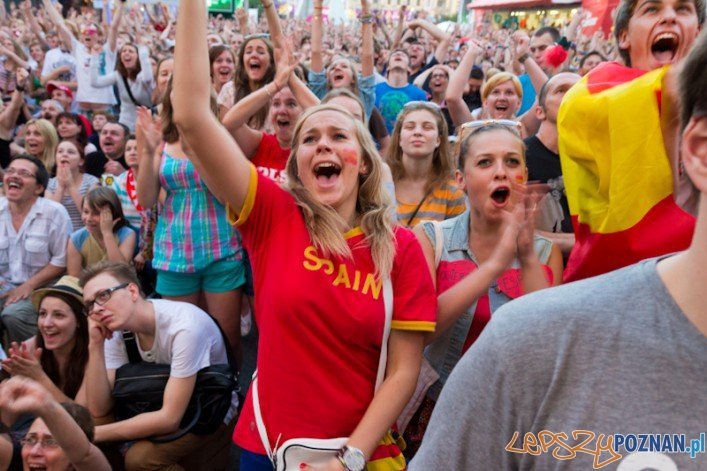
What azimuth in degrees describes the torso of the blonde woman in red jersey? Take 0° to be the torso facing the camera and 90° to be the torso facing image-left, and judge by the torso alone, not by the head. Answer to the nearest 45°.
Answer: approximately 0°

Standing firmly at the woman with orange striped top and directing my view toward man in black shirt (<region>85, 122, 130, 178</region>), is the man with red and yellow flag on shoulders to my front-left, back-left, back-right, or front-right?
back-left

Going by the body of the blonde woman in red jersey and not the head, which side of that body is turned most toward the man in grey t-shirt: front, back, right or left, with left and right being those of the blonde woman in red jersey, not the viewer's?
front

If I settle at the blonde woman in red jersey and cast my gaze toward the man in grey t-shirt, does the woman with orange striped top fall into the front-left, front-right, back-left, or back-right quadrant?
back-left

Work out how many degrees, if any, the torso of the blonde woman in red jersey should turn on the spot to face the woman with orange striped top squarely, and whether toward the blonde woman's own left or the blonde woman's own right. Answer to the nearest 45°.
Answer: approximately 180°

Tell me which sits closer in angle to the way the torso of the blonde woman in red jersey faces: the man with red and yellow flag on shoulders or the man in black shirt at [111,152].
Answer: the man with red and yellow flag on shoulders

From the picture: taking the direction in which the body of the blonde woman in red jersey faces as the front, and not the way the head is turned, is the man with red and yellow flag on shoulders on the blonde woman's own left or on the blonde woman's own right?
on the blonde woman's own left
